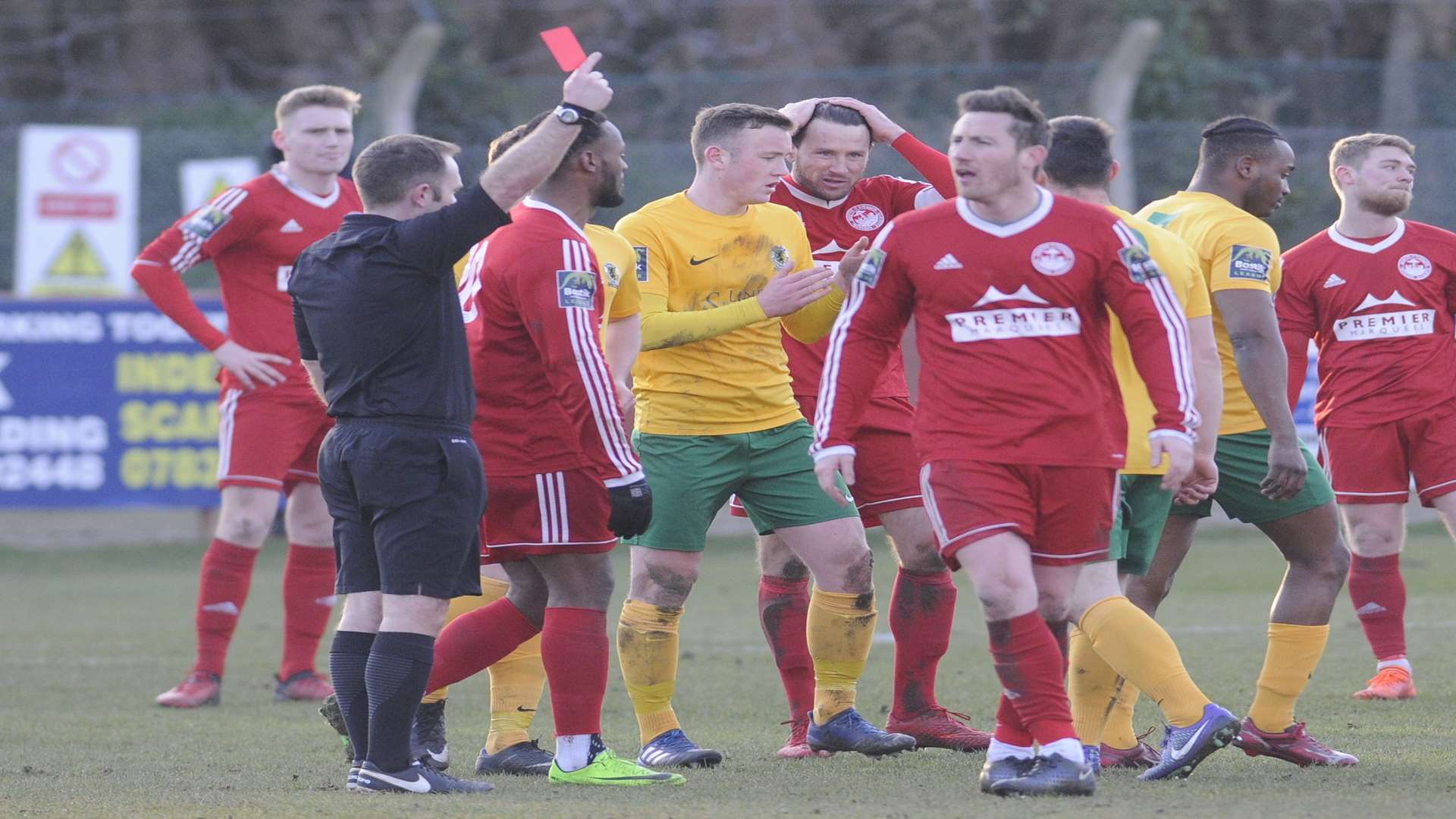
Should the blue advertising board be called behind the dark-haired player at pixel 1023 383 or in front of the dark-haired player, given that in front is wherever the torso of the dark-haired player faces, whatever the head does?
behind

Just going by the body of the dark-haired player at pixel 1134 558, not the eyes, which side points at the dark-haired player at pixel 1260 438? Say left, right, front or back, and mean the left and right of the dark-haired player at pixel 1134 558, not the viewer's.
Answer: right

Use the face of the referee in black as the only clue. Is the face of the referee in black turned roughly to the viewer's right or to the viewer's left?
to the viewer's right

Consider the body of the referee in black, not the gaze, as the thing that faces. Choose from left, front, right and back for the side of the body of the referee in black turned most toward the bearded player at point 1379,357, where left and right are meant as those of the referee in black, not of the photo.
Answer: front

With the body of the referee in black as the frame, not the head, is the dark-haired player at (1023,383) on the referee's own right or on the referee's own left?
on the referee's own right

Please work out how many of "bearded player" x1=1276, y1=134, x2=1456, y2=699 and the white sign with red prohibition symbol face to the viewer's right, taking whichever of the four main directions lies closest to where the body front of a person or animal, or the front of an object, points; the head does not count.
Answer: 0

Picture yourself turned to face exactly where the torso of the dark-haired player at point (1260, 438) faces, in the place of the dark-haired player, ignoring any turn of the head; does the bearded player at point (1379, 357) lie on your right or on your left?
on your left

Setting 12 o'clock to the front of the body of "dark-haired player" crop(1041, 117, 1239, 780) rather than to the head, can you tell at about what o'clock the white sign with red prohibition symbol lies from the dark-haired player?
The white sign with red prohibition symbol is roughly at 12 o'clock from the dark-haired player.

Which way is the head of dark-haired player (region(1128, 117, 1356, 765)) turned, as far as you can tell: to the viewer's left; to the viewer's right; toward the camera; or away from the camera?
to the viewer's right

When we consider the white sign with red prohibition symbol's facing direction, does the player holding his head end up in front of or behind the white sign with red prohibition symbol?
in front

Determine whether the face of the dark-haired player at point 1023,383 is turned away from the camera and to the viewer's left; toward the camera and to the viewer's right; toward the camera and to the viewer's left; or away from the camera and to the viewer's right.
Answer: toward the camera and to the viewer's left

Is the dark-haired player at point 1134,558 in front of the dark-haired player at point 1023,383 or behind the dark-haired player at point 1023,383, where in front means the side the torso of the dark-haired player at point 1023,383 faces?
behind

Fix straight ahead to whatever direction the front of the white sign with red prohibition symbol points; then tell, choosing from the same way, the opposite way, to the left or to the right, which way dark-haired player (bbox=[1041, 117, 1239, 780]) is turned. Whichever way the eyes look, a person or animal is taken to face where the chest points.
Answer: the opposite way

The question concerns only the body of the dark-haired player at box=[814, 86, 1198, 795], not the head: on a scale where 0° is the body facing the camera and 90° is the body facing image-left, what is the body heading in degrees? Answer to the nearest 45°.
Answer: approximately 0°

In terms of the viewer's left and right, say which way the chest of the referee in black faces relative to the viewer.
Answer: facing away from the viewer and to the right of the viewer
